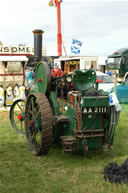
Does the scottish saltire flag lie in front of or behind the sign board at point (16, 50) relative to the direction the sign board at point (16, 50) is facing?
behind

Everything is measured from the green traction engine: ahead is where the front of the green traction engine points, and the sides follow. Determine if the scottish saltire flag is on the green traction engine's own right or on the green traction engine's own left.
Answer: on the green traction engine's own right

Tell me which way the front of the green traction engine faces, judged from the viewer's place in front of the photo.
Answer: facing away from the viewer and to the left of the viewer

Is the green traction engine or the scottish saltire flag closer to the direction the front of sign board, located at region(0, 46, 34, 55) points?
the green traction engine

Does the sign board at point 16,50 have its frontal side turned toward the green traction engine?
yes

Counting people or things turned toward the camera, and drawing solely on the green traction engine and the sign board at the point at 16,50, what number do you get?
1

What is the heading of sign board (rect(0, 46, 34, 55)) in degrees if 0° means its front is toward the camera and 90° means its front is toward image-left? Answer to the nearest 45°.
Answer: approximately 0°
